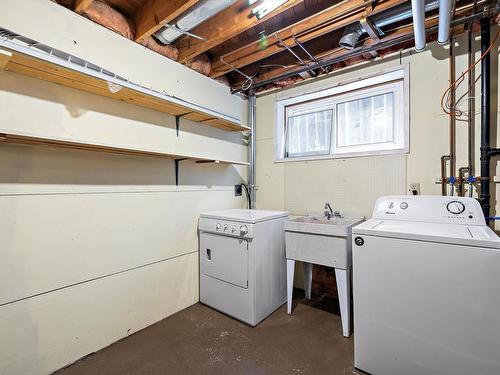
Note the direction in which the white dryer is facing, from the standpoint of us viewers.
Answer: facing the viewer and to the left of the viewer

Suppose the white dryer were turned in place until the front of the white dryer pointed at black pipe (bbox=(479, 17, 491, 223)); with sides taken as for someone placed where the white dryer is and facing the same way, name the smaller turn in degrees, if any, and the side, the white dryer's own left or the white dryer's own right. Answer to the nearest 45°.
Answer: approximately 135° to the white dryer's own left

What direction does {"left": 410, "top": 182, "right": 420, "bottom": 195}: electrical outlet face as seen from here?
toward the camera

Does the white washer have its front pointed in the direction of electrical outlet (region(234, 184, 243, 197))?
no

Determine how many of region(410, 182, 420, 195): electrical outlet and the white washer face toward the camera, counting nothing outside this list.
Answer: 2

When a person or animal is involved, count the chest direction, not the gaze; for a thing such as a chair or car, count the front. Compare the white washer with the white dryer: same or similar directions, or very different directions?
same or similar directions

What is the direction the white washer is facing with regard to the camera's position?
facing the viewer

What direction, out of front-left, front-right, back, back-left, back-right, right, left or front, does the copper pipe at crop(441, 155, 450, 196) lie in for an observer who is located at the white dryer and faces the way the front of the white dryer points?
back-left

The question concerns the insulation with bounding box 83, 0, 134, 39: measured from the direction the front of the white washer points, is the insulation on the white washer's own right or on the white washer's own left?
on the white washer's own right

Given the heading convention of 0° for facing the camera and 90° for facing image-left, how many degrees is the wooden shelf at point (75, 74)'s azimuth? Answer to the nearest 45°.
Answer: approximately 315°

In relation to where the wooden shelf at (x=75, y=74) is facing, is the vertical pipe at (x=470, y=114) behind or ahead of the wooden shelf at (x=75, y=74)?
ahead

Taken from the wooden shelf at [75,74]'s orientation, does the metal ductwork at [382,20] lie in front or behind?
in front

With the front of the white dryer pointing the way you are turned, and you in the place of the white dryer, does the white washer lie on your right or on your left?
on your left
